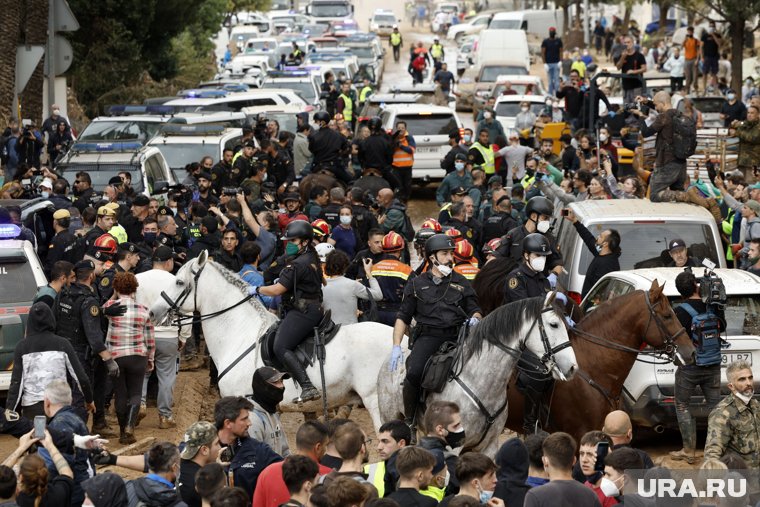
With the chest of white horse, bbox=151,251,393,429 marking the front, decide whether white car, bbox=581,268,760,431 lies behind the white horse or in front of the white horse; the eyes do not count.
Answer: behind

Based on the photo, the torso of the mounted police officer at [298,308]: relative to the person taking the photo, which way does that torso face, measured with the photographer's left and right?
facing to the left of the viewer

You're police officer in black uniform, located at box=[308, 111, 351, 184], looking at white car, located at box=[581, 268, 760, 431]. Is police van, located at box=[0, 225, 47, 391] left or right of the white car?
right

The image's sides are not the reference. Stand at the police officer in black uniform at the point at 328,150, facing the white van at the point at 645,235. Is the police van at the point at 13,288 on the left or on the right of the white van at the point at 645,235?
right

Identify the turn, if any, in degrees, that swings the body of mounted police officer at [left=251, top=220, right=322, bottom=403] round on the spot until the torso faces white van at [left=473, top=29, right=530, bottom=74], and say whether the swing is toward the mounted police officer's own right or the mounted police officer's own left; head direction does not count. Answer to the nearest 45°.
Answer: approximately 90° to the mounted police officer's own right

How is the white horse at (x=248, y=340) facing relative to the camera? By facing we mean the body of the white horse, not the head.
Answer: to the viewer's left

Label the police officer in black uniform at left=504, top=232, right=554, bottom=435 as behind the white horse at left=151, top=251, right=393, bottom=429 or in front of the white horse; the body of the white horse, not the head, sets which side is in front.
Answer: behind

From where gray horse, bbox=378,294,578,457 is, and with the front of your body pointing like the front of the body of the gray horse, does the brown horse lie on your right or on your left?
on your left
